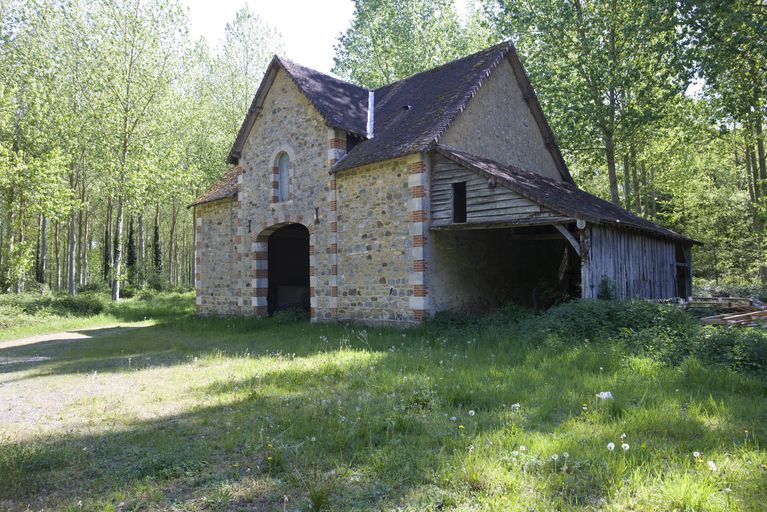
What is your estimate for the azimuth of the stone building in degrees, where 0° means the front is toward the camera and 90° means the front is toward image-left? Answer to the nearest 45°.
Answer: approximately 45°

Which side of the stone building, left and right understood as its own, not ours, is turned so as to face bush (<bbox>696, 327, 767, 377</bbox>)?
left
